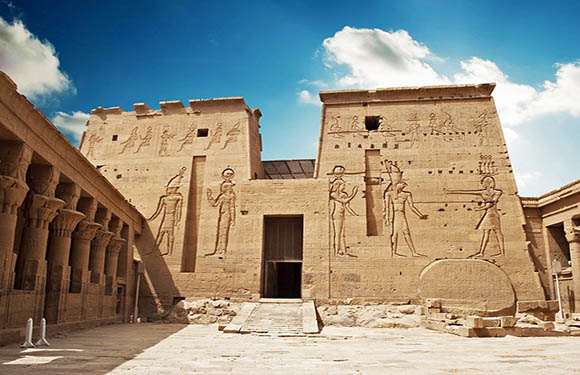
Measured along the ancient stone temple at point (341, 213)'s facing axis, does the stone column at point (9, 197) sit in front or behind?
in front

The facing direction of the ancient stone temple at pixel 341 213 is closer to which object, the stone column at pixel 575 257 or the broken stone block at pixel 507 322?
the broken stone block

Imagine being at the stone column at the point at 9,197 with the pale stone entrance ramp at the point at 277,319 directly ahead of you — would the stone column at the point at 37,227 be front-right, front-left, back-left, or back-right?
front-left

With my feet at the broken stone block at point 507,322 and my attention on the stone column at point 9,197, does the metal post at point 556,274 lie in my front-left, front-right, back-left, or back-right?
back-right

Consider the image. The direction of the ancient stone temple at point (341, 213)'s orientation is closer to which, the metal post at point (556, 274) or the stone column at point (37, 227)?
the stone column

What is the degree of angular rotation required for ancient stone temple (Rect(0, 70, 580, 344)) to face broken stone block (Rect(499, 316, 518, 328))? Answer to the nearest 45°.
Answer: approximately 45° to its left

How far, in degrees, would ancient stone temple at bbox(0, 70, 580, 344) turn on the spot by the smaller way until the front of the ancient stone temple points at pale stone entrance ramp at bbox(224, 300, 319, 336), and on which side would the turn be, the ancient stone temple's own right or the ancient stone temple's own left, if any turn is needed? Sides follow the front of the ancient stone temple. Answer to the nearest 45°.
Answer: approximately 45° to the ancient stone temple's own right

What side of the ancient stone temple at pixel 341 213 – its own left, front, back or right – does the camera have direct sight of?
front

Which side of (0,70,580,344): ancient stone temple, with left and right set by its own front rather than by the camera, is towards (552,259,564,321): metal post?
left
